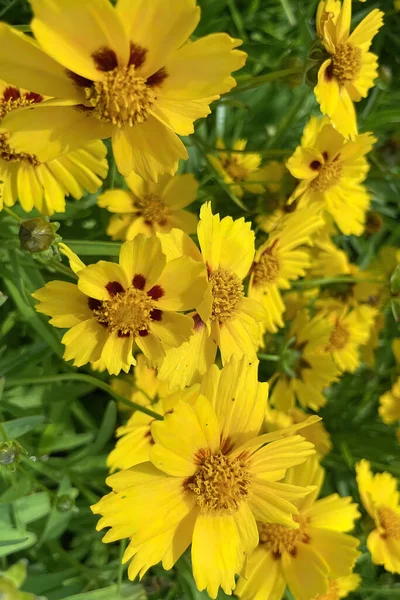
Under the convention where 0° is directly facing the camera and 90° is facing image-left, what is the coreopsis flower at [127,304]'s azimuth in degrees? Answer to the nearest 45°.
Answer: approximately 0°

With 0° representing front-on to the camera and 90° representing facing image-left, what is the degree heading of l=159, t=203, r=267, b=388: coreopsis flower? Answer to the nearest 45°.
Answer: approximately 315°

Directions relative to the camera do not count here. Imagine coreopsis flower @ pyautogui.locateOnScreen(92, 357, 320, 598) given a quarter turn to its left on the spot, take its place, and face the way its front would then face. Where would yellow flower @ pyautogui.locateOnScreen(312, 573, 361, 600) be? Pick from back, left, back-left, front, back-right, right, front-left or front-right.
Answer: front-left

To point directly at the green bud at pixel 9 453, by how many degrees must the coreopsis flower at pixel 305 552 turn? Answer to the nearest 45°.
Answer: approximately 45° to its right
